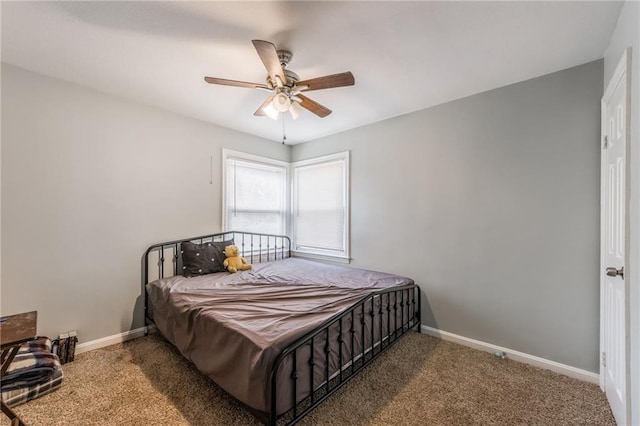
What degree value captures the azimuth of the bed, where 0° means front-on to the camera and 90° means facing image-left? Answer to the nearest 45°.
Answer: approximately 315°

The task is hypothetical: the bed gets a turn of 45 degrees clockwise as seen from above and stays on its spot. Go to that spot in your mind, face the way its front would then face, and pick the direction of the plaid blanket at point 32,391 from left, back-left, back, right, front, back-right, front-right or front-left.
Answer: right

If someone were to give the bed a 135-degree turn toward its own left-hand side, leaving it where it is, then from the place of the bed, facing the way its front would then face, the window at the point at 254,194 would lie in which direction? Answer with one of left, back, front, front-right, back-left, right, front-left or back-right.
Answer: front

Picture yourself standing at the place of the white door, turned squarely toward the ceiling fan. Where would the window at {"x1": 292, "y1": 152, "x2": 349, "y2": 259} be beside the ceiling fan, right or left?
right

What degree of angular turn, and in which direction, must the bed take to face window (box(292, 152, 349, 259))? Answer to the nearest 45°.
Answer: approximately 135° to its left

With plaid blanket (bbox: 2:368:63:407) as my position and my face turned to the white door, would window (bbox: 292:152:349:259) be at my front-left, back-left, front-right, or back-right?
front-left
